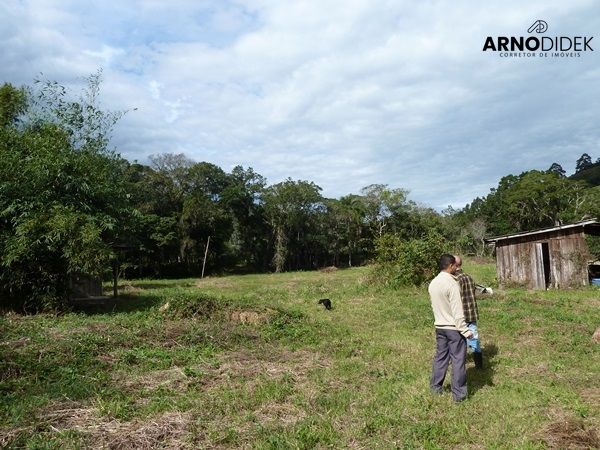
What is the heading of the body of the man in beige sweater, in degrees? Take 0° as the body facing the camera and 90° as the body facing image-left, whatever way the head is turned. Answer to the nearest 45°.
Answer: approximately 225°

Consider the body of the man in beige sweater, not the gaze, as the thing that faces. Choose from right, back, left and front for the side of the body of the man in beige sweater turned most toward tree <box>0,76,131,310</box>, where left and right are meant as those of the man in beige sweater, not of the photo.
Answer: left

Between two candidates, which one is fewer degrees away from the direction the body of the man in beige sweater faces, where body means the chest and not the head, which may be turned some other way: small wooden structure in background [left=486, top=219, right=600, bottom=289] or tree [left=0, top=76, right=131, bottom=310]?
the small wooden structure in background

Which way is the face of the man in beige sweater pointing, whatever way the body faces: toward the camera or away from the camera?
away from the camera

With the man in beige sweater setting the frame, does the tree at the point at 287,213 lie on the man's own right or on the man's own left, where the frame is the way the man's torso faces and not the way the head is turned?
on the man's own left

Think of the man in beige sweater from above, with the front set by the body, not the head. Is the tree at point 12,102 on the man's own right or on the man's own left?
on the man's own left
